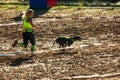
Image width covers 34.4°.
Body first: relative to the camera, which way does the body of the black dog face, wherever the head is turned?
to the viewer's right

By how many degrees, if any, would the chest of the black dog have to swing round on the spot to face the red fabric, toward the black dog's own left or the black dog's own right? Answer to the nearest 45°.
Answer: approximately 90° to the black dog's own left
